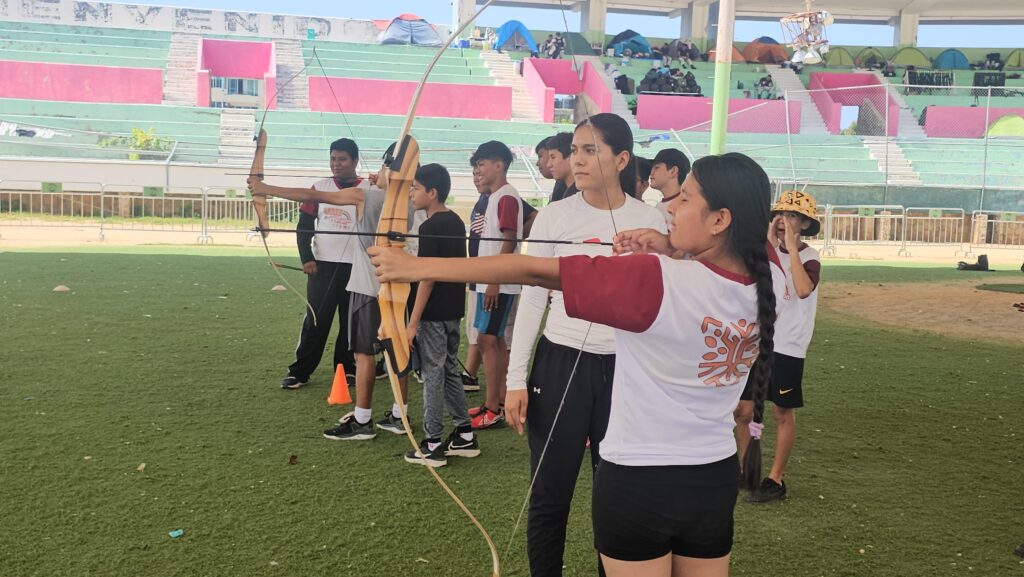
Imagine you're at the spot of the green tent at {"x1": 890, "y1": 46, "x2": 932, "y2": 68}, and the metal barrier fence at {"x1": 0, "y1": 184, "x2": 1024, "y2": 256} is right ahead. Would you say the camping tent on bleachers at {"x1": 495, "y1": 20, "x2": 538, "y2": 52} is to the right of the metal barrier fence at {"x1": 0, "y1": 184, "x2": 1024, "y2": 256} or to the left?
right

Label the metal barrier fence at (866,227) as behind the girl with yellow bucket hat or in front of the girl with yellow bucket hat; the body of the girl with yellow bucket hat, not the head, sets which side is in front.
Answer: behind

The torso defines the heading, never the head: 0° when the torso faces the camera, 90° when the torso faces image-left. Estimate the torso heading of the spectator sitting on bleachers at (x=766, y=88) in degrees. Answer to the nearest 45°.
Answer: approximately 0°

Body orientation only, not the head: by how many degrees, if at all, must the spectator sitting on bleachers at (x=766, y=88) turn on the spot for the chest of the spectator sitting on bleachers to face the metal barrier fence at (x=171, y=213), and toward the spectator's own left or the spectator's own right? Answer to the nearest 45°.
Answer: approximately 45° to the spectator's own right
